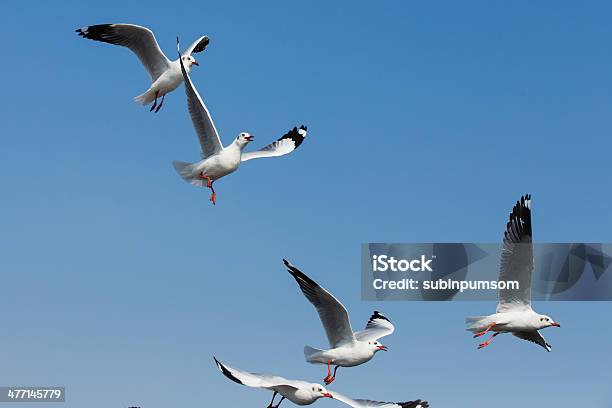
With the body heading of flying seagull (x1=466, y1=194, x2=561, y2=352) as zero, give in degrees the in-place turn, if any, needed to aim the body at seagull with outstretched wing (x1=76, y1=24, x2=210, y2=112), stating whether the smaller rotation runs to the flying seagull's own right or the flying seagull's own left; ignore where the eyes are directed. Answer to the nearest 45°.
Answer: approximately 180°

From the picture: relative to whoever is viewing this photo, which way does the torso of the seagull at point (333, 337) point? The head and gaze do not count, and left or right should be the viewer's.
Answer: facing to the right of the viewer

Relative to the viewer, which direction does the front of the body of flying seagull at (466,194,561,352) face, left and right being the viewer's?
facing to the right of the viewer

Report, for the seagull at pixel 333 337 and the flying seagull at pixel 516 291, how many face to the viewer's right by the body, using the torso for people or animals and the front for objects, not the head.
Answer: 2

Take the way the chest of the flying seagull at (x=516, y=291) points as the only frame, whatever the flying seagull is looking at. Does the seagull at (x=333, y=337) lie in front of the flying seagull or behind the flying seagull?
behind

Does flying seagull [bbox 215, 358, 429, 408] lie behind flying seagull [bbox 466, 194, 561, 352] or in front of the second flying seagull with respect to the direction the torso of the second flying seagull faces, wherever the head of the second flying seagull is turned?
behind
